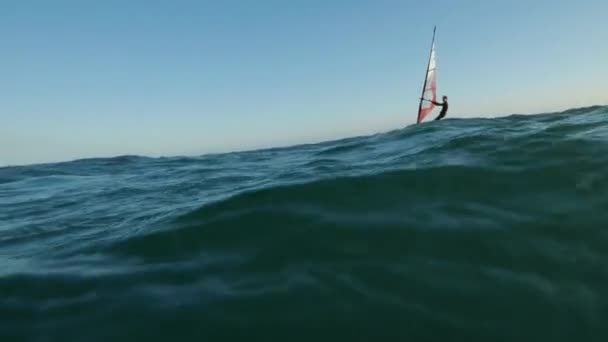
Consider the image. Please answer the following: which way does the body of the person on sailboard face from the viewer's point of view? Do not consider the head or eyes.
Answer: to the viewer's left
